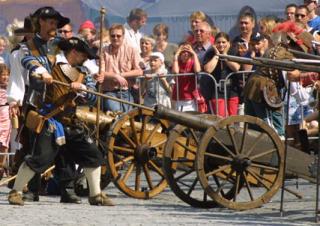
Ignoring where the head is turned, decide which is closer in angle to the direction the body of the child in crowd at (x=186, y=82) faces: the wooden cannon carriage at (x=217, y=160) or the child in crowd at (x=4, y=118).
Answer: the wooden cannon carriage

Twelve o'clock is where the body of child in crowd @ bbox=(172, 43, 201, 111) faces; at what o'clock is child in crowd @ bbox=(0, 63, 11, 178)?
child in crowd @ bbox=(0, 63, 11, 178) is roughly at 3 o'clock from child in crowd @ bbox=(172, 43, 201, 111).

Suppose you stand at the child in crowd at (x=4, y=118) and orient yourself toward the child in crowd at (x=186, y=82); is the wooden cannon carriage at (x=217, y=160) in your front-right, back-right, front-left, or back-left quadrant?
front-right

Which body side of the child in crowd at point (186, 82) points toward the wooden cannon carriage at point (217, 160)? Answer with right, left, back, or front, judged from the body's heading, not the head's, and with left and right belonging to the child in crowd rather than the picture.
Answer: front

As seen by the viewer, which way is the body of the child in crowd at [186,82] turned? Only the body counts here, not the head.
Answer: toward the camera

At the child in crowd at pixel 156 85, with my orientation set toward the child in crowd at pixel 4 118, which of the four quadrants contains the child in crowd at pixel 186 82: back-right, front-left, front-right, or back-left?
back-left

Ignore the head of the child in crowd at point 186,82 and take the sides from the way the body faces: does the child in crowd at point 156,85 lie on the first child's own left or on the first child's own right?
on the first child's own right
